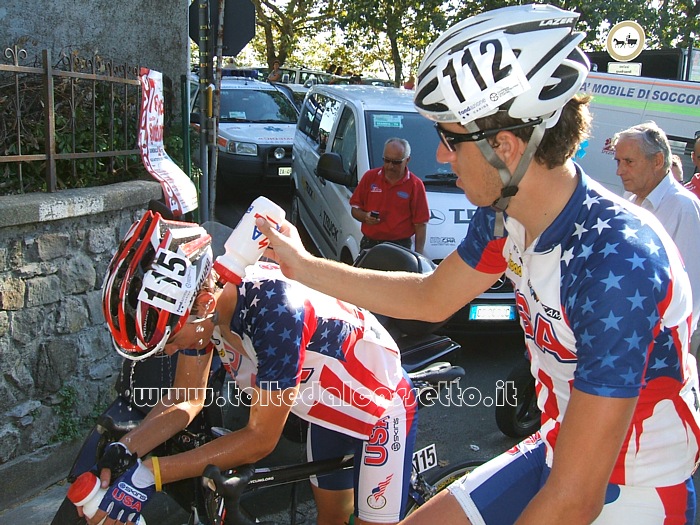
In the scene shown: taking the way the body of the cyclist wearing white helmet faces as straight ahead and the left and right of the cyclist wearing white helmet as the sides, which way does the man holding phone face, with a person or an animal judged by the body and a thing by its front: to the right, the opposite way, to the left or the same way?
to the left

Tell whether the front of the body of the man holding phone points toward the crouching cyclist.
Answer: yes

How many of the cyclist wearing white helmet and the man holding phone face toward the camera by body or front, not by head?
1

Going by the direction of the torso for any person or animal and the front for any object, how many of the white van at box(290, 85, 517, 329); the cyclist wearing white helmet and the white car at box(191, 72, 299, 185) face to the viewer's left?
1

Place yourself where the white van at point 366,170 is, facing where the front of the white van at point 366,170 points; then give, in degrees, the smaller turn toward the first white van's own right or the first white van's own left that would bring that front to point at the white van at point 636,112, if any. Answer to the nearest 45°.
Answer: approximately 90° to the first white van's own left

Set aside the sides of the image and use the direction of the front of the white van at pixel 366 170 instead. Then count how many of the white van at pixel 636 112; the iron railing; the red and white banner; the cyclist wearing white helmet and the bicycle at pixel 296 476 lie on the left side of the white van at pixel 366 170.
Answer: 1

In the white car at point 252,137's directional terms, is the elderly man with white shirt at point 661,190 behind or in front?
in front

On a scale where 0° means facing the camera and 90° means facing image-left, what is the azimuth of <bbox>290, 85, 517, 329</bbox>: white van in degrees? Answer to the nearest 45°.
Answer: approximately 315°

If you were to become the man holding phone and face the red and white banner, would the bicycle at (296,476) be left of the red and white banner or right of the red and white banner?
left

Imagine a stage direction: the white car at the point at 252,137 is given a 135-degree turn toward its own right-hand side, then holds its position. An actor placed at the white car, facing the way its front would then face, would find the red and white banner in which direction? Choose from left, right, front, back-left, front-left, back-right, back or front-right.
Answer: left

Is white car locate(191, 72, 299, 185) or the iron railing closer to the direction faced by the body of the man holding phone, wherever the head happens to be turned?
the iron railing

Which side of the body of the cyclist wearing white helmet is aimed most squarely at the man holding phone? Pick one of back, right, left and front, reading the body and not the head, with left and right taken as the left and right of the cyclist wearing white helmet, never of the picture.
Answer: right

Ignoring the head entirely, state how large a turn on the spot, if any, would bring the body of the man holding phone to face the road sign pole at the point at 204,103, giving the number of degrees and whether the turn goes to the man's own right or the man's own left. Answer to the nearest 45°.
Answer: approximately 135° to the man's own right

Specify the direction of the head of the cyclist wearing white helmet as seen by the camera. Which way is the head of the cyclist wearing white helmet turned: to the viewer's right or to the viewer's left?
to the viewer's left

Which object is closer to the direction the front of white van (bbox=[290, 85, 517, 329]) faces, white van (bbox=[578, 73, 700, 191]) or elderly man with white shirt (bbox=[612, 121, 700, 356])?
the elderly man with white shirt

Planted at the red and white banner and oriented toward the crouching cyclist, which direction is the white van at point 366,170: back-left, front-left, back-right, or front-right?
back-left

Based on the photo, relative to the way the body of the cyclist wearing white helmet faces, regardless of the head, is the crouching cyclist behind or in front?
in front

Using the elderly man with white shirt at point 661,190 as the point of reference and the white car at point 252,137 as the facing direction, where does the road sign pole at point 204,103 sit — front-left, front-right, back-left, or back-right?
front-left

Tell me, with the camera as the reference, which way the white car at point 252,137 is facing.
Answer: facing the viewer and to the right of the viewer

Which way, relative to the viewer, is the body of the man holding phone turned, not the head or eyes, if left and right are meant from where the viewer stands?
facing the viewer
